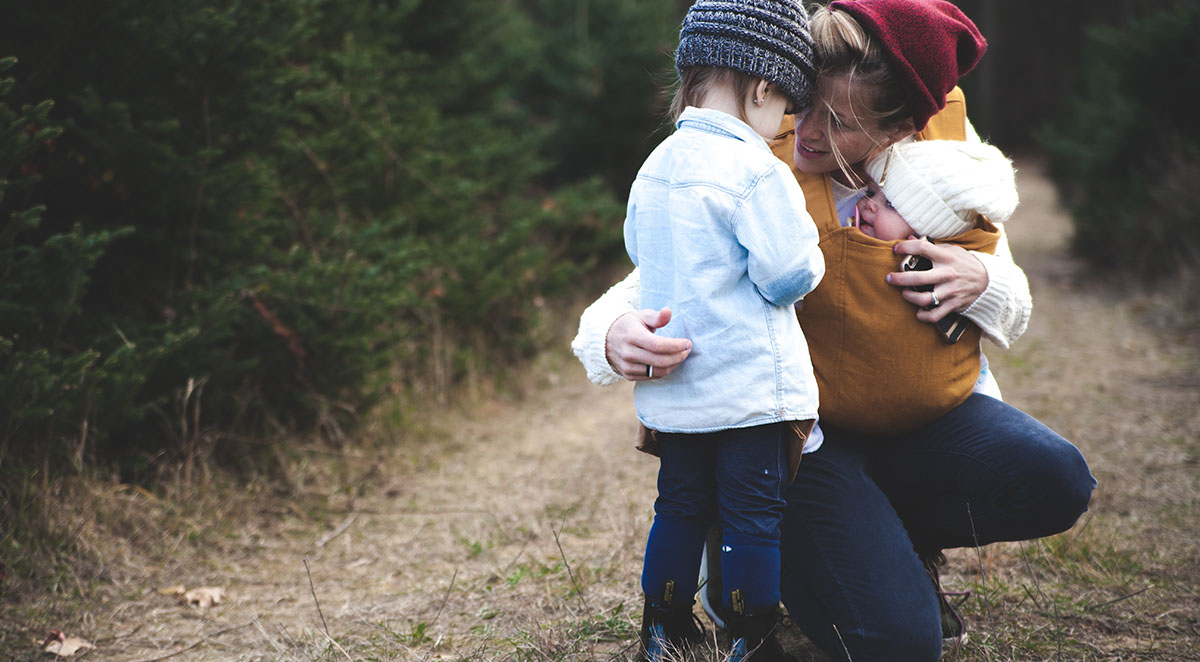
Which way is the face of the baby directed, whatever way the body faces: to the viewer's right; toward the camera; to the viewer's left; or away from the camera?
to the viewer's left

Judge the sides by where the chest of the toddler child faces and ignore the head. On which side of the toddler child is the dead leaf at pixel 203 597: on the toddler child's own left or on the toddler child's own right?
on the toddler child's own left

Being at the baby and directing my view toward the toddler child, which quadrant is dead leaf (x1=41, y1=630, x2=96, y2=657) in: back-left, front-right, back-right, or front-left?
front-right

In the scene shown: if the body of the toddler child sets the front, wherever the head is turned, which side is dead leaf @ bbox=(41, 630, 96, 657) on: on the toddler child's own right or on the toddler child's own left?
on the toddler child's own left

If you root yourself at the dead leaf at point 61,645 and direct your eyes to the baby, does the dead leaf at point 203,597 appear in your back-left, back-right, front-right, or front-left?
front-left

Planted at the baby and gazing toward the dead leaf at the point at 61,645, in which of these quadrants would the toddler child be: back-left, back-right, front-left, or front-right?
front-left

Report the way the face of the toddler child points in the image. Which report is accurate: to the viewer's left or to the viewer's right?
to the viewer's right

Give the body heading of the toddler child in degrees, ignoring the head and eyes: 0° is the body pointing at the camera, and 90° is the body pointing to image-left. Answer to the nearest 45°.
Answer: approximately 225°
